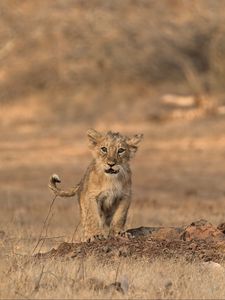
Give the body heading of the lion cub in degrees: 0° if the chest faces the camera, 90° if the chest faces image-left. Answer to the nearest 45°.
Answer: approximately 0°

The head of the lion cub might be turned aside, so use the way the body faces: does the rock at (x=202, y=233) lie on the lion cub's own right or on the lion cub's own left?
on the lion cub's own left
